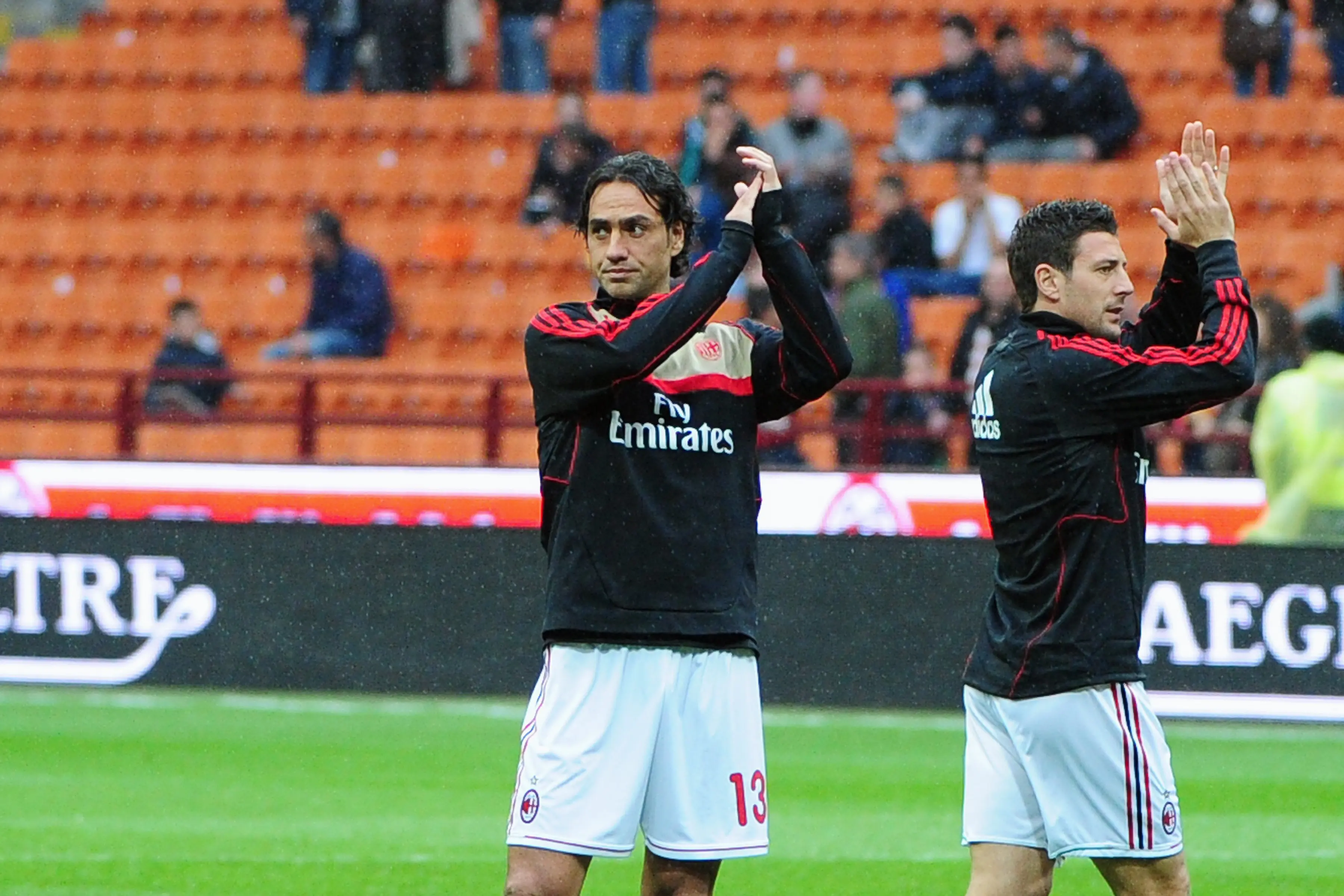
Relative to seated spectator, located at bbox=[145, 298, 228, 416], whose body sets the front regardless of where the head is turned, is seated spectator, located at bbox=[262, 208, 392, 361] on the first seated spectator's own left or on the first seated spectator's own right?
on the first seated spectator's own left

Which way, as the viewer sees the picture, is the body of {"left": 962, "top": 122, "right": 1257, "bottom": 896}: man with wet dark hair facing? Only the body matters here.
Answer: to the viewer's right

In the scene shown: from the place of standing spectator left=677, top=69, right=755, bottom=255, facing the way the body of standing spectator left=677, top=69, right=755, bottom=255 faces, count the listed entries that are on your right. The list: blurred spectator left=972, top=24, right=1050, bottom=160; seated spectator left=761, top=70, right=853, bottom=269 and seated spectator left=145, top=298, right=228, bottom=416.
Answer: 1

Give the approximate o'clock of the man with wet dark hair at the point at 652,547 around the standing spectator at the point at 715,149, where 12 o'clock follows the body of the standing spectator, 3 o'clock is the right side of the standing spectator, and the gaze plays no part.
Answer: The man with wet dark hair is roughly at 12 o'clock from the standing spectator.

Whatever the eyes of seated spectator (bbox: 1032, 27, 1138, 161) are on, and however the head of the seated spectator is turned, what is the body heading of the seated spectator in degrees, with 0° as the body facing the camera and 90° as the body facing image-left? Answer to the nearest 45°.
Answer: approximately 45°

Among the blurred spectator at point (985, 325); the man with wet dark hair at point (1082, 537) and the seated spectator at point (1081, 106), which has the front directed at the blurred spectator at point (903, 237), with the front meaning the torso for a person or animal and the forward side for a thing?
the seated spectator
